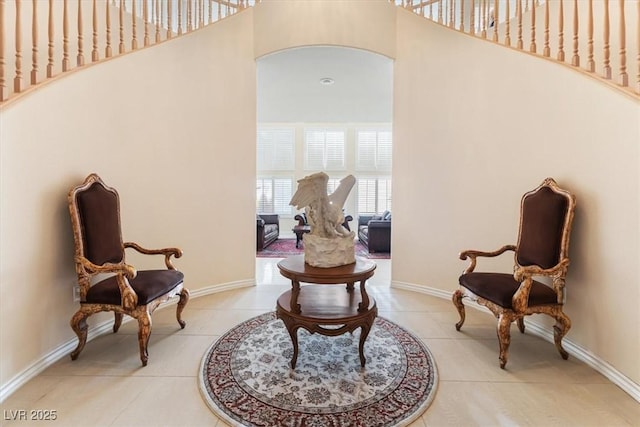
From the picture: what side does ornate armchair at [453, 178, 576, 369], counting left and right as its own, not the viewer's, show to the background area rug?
right

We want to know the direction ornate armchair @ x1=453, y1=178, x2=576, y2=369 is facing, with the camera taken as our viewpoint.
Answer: facing the viewer and to the left of the viewer

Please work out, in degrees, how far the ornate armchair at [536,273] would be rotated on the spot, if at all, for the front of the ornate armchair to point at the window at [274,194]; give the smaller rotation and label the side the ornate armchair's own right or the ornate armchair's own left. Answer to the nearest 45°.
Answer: approximately 90° to the ornate armchair's own right

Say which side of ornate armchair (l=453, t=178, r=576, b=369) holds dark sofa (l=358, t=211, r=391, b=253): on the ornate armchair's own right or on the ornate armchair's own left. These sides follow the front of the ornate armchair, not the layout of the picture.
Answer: on the ornate armchair's own right

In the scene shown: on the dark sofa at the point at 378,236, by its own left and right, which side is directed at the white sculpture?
left

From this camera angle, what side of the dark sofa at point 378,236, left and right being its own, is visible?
left

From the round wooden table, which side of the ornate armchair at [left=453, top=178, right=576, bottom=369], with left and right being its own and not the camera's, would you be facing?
front

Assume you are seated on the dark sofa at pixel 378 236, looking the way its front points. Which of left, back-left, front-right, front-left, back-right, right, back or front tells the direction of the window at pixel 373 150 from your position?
right

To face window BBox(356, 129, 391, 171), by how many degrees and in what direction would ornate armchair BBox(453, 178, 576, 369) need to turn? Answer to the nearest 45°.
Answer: approximately 90° to its right

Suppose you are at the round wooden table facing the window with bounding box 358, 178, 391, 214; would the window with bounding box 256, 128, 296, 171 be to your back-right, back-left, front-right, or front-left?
front-left

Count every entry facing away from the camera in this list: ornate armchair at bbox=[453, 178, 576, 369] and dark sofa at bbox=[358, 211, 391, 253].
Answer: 0

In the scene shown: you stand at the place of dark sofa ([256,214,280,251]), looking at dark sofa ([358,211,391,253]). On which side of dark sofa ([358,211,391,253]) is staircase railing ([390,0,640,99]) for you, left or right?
right
